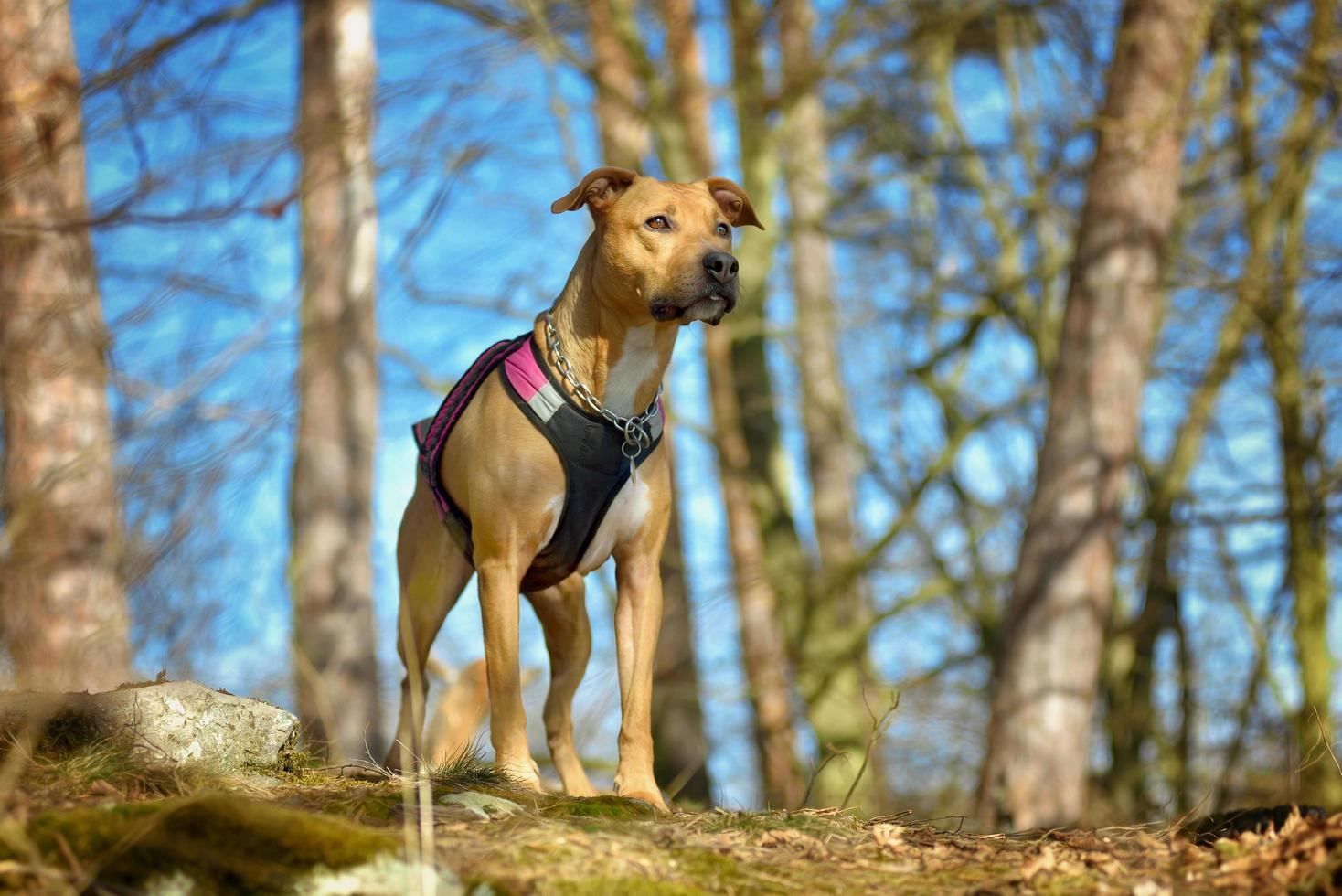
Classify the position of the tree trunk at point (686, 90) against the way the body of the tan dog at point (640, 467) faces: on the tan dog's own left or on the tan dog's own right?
on the tan dog's own left

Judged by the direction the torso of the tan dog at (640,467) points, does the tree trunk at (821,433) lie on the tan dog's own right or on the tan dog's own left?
on the tan dog's own left

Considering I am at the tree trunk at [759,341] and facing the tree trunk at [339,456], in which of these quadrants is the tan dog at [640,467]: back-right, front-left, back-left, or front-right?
front-left

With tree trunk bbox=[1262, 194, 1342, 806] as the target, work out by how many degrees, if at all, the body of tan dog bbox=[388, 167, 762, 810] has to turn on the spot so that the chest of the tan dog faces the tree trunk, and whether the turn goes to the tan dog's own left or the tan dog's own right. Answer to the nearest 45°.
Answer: approximately 90° to the tan dog's own left

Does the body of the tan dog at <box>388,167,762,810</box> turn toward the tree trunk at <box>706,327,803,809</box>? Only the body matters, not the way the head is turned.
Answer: no

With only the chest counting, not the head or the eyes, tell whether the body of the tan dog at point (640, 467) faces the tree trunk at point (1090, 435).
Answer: no

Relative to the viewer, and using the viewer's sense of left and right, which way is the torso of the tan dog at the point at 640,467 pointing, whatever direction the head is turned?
facing the viewer and to the right of the viewer

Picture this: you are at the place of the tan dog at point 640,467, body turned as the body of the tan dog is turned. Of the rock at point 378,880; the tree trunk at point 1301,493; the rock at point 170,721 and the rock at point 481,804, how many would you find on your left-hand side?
1

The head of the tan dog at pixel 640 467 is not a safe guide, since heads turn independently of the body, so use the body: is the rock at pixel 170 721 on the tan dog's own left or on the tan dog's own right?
on the tan dog's own right

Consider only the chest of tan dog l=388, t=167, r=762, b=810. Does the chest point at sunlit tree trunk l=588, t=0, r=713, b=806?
no

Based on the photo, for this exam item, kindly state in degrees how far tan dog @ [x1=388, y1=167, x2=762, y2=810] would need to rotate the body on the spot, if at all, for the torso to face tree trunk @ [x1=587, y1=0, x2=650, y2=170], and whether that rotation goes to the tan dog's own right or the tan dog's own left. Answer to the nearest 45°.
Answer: approximately 135° to the tan dog's own left

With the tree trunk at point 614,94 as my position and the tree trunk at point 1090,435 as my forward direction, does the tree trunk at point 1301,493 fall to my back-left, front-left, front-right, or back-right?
front-left
